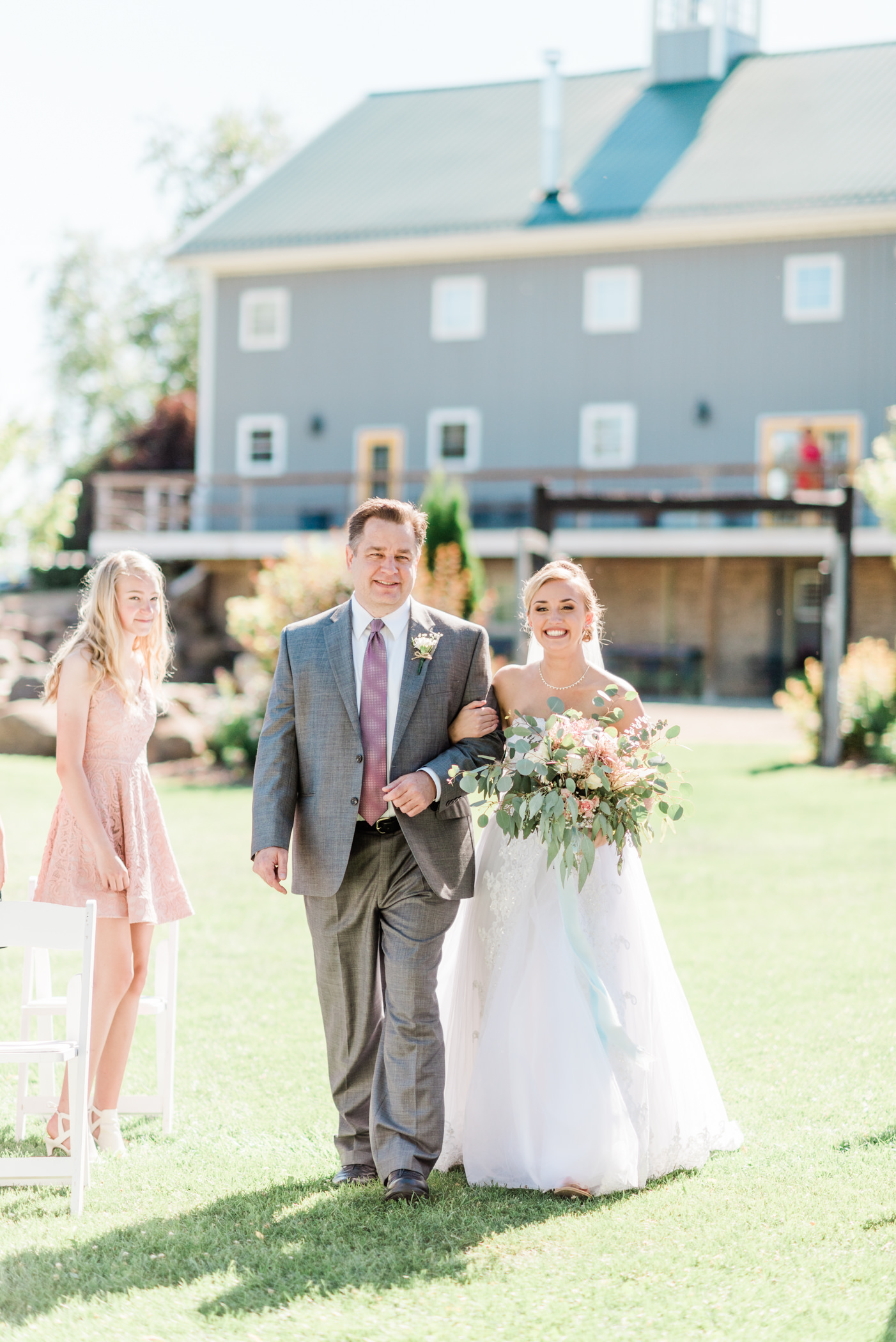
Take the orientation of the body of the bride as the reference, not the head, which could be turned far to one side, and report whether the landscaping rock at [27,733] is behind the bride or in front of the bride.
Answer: behind

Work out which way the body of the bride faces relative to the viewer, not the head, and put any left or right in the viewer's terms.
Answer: facing the viewer

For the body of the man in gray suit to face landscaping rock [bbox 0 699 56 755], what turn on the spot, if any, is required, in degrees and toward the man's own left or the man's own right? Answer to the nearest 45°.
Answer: approximately 180°

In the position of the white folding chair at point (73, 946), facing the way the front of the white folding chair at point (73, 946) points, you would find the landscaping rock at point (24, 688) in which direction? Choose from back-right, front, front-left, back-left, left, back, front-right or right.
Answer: back

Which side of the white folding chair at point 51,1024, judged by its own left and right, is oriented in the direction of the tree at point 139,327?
back

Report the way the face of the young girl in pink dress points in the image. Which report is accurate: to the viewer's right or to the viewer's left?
to the viewer's right

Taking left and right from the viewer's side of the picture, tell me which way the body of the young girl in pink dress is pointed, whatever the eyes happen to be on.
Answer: facing the viewer and to the right of the viewer

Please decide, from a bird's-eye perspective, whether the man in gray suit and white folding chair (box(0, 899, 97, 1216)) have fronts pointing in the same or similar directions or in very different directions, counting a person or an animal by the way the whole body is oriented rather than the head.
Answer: same or similar directions

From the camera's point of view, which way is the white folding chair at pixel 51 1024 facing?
toward the camera

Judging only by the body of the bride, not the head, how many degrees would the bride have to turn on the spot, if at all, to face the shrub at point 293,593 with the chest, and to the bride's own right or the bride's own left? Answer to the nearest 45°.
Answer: approximately 180°

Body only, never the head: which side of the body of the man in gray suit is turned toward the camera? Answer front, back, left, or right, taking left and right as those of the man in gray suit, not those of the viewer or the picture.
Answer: front

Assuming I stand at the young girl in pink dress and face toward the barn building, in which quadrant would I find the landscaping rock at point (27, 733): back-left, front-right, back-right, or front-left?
front-left

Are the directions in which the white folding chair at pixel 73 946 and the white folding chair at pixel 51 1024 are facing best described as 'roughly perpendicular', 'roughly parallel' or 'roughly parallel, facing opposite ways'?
roughly parallel
